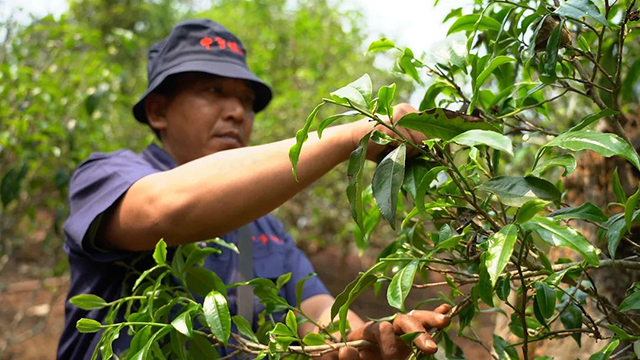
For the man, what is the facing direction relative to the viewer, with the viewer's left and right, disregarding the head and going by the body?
facing the viewer and to the right of the viewer

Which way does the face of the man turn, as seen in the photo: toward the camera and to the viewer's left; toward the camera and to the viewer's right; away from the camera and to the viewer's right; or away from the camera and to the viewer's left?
toward the camera and to the viewer's right
